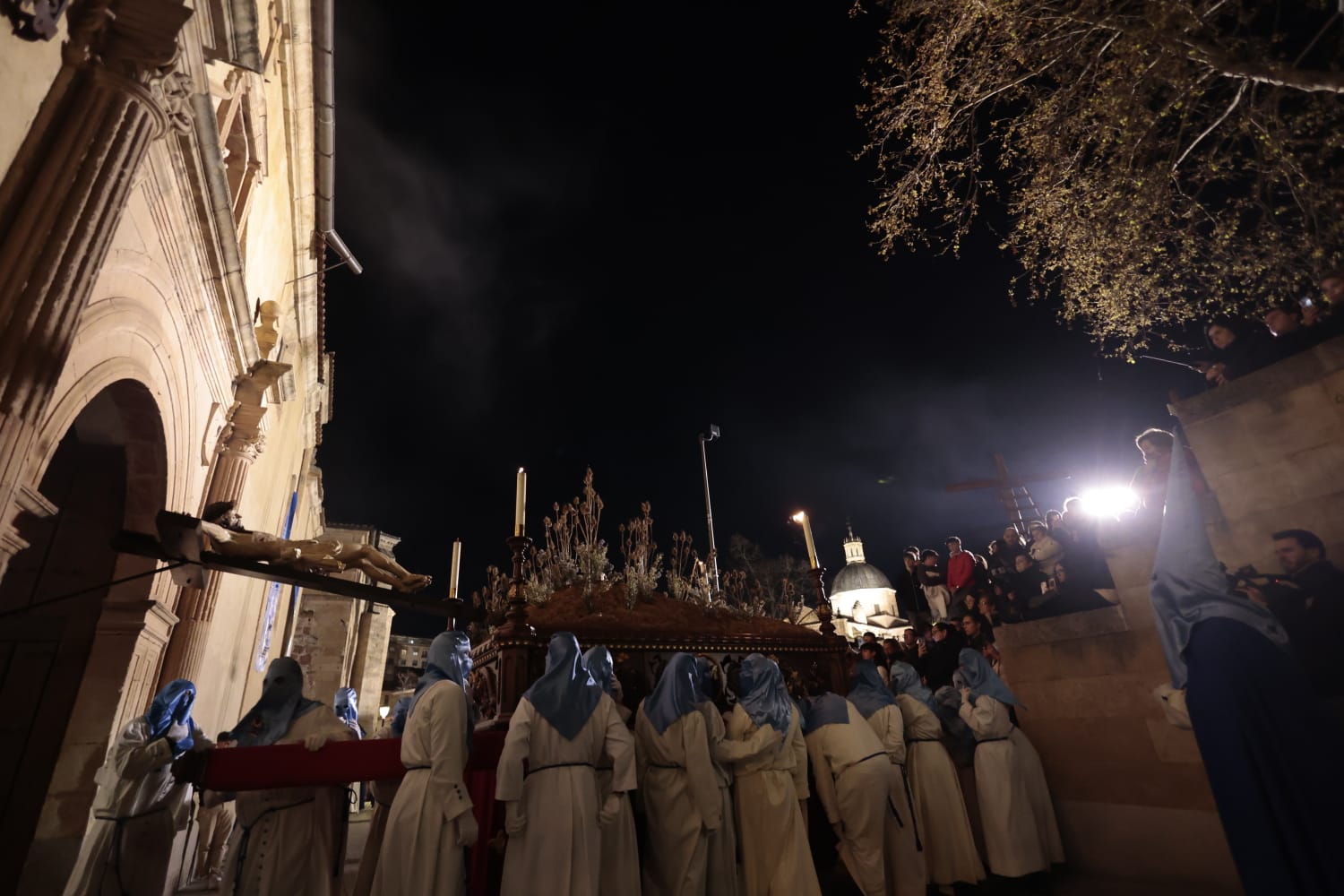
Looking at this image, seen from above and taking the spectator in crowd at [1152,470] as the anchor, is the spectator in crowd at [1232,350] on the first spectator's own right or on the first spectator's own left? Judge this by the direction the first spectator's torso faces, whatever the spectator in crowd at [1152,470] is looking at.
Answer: on the first spectator's own left

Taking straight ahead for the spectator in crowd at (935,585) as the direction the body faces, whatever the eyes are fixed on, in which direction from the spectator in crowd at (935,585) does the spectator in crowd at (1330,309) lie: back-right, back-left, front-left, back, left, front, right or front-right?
left

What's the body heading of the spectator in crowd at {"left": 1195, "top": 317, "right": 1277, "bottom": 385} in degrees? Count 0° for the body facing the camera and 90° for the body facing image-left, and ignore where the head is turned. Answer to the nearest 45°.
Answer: approximately 45°

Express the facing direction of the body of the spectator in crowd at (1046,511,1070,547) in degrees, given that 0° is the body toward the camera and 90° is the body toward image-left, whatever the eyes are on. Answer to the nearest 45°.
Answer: approximately 45°

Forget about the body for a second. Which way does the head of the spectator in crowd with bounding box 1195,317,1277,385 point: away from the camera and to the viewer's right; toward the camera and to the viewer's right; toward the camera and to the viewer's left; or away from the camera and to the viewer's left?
toward the camera and to the viewer's left

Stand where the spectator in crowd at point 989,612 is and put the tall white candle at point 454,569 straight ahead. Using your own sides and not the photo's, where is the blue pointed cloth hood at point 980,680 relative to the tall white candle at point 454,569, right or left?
left

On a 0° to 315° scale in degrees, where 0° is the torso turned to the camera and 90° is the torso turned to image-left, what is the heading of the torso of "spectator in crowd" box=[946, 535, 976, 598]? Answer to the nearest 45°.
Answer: approximately 45°

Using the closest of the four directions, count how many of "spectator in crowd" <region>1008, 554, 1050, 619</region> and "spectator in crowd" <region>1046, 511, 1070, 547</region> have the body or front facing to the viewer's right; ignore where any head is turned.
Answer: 0

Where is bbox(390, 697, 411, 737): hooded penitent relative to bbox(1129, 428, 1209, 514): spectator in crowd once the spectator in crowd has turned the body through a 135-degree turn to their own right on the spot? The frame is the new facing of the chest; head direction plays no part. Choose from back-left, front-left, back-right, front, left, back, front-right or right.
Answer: back-left

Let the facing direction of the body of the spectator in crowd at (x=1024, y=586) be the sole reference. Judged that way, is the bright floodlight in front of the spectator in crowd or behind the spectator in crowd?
behind

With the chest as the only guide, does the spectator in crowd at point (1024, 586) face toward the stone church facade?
yes

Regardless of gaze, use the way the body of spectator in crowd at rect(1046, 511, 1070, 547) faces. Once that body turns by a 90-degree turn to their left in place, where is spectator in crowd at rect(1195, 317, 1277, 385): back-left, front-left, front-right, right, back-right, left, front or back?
front

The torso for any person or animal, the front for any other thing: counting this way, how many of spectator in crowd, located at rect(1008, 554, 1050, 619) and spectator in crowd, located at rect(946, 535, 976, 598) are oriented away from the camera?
0

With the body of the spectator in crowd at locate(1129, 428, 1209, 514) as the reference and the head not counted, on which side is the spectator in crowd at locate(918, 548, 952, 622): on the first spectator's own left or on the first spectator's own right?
on the first spectator's own right

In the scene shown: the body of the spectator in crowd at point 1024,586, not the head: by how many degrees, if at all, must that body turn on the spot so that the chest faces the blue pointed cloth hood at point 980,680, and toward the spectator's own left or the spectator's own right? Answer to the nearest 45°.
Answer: approximately 45° to the spectator's own left
